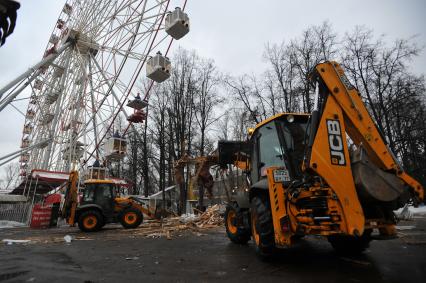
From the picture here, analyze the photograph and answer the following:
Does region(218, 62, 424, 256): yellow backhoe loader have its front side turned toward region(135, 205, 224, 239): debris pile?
yes

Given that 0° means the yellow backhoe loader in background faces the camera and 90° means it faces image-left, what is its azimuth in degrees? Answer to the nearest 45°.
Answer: approximately 270°

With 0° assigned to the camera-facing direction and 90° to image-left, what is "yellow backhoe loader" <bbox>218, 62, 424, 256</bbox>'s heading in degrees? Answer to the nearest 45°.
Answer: approximately 135°

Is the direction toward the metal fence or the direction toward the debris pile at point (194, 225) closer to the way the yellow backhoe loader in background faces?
the debris pile

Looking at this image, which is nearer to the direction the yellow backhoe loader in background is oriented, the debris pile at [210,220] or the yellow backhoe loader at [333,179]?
the debris pile

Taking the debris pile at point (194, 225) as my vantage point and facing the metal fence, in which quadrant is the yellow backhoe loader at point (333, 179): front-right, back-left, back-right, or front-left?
back-left

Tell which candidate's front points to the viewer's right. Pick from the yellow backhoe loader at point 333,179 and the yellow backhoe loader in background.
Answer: the yellow backhoe loader in background

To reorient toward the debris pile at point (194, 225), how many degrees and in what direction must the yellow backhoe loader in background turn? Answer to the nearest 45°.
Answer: approximately 45° to its right

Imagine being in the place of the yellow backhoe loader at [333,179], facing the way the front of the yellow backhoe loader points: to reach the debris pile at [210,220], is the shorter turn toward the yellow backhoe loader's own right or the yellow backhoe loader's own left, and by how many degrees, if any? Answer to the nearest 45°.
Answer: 0° — it already faces it

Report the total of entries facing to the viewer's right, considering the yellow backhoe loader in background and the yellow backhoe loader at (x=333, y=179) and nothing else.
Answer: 1

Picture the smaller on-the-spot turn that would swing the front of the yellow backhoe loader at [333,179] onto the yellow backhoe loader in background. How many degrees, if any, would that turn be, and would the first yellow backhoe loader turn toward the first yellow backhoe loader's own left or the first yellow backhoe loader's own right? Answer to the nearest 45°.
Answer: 0° — it already faces it
